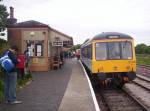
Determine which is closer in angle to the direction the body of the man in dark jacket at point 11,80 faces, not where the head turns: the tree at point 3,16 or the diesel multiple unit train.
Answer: the diesel multiple unit train

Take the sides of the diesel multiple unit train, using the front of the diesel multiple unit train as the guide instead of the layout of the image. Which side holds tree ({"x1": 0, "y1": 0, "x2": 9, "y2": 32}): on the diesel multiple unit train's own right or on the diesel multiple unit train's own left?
on the diesel multiple unit train's own right

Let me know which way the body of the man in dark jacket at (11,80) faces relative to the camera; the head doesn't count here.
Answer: to the viewer's right

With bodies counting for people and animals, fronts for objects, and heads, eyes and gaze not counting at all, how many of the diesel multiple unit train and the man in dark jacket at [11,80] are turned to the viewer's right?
1

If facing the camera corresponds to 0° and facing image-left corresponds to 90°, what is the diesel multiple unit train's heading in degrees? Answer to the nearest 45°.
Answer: approximately 0°

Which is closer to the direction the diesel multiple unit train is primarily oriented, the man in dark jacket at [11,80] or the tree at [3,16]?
the man in dark jacket

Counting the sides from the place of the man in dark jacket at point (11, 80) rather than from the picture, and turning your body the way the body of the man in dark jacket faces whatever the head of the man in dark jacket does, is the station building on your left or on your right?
on your left

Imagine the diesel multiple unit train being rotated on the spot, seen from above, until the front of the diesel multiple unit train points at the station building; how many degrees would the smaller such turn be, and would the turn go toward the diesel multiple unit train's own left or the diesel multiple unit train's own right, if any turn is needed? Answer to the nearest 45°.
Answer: approximately 135° to the diesel multiple unit train's own right

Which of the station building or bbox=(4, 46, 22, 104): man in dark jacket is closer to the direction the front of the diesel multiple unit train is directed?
the man in dark jacket
